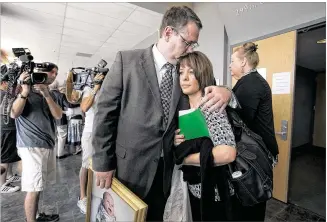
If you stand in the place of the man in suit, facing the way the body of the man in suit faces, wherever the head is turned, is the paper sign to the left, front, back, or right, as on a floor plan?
left

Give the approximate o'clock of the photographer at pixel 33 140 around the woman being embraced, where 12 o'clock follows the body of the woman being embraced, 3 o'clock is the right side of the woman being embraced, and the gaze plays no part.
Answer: The photographer is roughly at 2 o'clock from the woman being embraced.

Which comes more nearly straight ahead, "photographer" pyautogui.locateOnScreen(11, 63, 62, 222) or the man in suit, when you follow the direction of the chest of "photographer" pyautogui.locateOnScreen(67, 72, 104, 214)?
the man in suit

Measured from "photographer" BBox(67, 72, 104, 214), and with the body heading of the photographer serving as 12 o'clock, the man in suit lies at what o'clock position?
The man in suit is roughly at 1 o'clock from the photographer.

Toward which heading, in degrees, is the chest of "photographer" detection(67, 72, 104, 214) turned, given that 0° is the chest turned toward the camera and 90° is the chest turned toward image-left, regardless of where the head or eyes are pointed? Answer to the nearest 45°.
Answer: approximately 315°

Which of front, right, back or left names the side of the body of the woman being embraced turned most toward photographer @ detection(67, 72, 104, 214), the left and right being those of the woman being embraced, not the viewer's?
right

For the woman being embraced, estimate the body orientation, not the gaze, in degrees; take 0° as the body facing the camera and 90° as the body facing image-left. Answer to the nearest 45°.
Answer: approximately 45°

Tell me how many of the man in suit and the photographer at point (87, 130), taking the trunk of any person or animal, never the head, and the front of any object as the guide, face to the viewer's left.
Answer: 0

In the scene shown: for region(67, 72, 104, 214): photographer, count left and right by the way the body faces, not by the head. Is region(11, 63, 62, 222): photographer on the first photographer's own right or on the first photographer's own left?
on the first photographer's own right
